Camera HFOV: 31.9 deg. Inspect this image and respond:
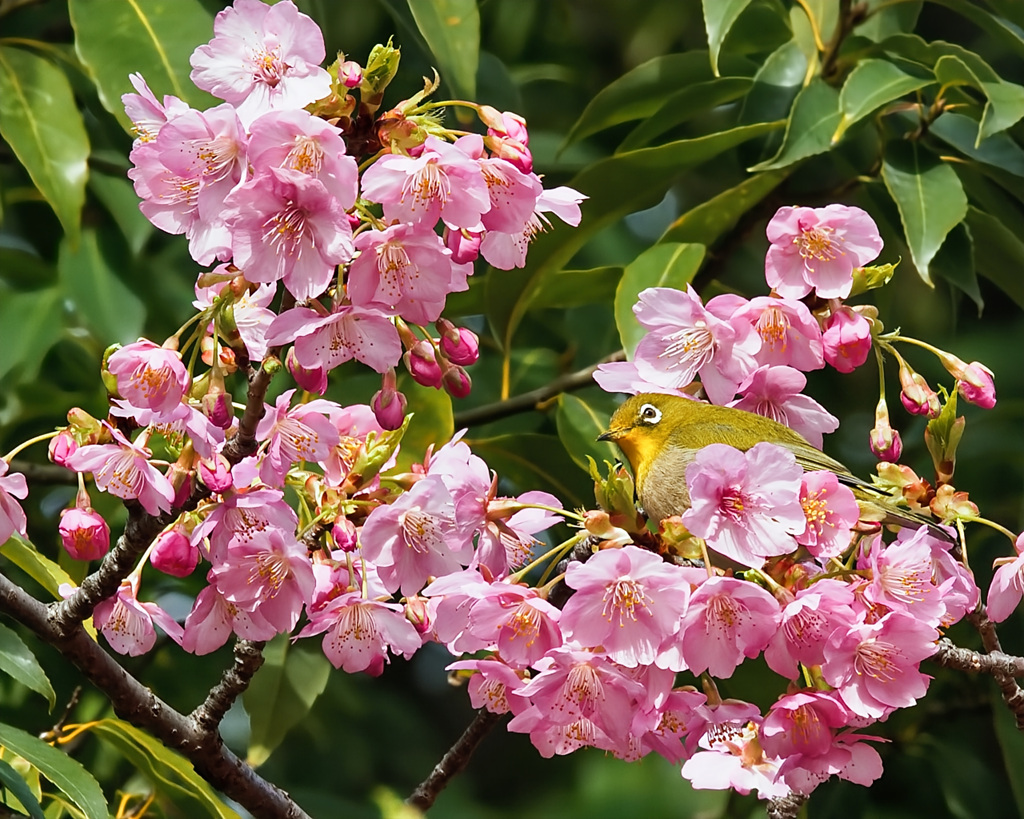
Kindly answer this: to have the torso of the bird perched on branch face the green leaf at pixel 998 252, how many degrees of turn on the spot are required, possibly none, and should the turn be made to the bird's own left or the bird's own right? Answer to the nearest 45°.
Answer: approximately 135° to the bird's own right

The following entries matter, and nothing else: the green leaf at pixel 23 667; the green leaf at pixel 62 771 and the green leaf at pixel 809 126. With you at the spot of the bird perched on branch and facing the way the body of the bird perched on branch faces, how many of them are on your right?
1

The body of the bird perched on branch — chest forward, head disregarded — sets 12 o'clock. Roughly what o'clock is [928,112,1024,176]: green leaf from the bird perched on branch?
The green leaf is roughly at 4 o'clock from the bird perched on branch.

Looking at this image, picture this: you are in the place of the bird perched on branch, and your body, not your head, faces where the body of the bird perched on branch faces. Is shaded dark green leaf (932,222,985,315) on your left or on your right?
on your right

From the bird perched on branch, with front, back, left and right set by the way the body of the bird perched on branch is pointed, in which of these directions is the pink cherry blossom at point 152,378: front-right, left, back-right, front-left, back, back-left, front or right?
front-left

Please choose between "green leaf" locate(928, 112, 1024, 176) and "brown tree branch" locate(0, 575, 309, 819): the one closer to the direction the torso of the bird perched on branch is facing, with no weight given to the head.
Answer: the brown tree branch

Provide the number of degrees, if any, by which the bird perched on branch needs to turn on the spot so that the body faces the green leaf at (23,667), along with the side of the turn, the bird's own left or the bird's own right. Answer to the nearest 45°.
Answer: approximately 45° to the bird's own left

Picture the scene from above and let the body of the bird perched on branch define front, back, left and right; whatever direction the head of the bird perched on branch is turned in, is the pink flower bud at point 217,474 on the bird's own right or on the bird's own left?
on the bird's own left

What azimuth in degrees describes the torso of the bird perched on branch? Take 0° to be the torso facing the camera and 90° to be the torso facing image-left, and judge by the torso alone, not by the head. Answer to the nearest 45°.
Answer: approximately 90°
